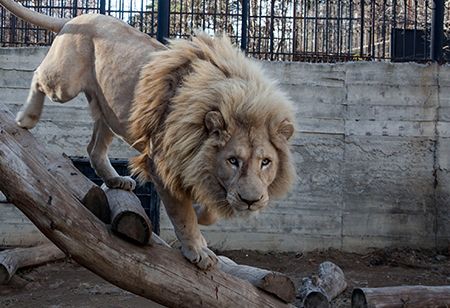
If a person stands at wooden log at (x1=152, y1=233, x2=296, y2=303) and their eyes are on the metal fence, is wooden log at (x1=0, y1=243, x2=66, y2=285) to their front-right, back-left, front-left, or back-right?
front-left

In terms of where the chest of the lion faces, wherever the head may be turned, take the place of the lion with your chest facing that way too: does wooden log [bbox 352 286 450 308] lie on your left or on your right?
on your left

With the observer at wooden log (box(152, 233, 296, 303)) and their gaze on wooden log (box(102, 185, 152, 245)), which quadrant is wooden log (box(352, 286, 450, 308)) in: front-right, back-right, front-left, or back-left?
back-right

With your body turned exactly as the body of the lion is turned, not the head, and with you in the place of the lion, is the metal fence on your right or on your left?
on your left

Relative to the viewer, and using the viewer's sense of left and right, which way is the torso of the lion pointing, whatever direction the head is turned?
facing the viewer and to the right of the viewer
